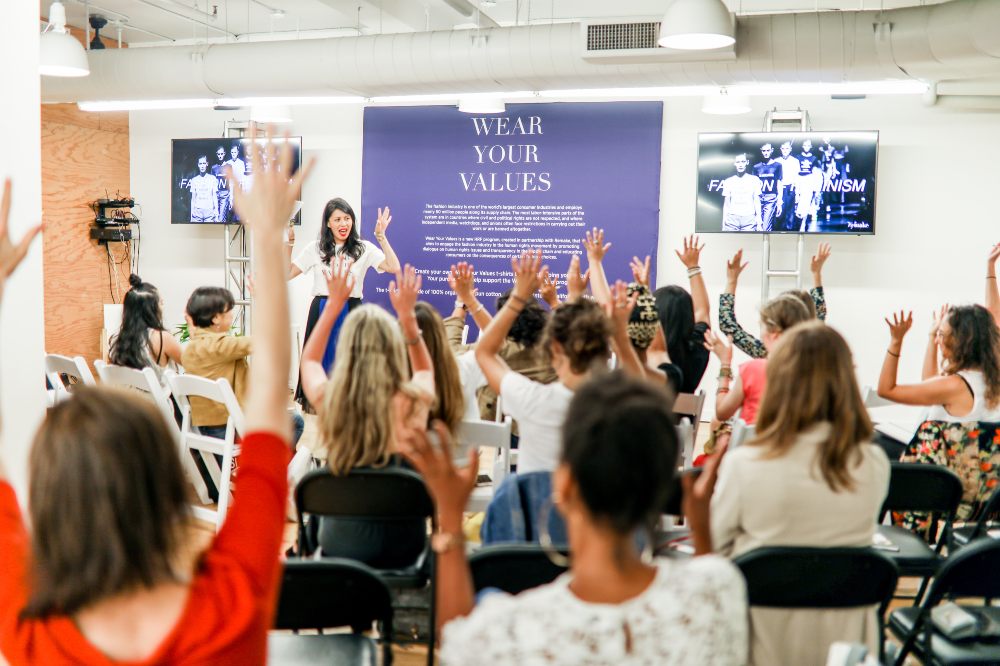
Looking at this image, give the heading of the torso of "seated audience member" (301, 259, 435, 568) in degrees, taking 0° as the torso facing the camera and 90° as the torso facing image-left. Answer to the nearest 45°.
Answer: approximately 180°

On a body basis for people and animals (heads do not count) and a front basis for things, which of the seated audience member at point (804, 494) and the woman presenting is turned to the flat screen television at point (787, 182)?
the seated audience member

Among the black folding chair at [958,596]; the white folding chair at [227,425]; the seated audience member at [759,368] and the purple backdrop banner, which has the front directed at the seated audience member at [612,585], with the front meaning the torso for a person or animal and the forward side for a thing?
the purple backdrop banner

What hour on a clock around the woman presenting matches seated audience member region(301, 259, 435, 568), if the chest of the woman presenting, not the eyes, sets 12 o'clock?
The seated audience member is roughly at 12 o'clock from the woman presenting.

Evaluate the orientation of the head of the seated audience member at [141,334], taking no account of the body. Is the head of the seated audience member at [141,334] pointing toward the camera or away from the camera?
away from the camera

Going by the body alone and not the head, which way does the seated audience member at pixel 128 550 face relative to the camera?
away from the camera

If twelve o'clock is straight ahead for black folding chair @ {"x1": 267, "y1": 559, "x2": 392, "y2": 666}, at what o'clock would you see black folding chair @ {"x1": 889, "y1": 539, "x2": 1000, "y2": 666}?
black folding chair @ {"x1": 889, "y1": 539, "x2": 1000, "y2": 666} is roughly at 3 o'clock from black folding chair @ {"x1": 267, "y1": 559, "x2": 392, "y2": 666}.

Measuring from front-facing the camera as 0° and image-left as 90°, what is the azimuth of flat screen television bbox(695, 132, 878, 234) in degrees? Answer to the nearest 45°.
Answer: approximately 0°

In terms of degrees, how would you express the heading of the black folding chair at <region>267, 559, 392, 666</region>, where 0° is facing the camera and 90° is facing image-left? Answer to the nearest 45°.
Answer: approximately 180°
